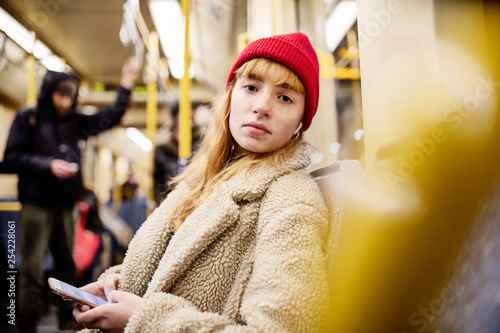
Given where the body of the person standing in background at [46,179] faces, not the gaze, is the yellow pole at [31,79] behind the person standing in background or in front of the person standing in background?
behind

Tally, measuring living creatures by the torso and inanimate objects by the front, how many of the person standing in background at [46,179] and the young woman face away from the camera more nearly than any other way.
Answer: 0

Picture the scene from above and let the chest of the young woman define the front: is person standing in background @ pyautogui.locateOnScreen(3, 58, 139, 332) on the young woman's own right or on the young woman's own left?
on the young woman's own right

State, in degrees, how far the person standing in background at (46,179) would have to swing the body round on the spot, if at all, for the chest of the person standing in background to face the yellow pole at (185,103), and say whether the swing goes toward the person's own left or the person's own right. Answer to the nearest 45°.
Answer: approximately 45° to the person's own left

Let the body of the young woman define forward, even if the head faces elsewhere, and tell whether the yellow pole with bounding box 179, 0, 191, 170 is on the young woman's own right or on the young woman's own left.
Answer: on the young woman's own right

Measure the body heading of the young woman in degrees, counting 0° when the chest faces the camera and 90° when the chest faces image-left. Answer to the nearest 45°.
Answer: approximately 45°

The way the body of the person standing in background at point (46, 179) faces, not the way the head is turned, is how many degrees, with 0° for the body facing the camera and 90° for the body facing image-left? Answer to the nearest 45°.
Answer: approximately 315°

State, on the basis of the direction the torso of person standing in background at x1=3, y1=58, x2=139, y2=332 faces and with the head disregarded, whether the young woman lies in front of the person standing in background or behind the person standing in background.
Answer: in front

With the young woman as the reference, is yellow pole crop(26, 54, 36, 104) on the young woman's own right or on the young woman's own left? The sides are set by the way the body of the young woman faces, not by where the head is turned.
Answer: on the young woman's own right
